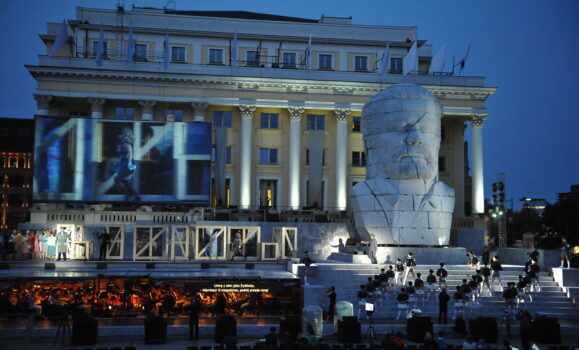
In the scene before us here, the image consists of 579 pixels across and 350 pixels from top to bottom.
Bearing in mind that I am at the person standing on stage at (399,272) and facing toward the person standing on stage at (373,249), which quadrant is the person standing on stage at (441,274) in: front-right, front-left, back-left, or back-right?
back-right

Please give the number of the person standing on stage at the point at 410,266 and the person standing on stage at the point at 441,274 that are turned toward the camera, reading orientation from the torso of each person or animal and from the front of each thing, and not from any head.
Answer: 2

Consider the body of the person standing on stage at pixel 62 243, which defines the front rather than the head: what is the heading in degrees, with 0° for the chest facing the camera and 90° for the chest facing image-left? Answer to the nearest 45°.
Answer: approximately 0°

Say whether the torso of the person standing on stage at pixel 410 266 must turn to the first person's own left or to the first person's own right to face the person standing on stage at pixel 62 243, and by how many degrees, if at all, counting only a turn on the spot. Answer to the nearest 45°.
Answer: approximately 90° to the first person's own right

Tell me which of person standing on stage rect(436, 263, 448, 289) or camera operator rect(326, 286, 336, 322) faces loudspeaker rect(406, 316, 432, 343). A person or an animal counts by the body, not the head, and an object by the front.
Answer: the person standing on stage

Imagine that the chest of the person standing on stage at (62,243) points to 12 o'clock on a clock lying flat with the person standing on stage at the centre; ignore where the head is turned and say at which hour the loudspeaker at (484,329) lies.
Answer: The loudspeaker is roughly at 11 o'clock from the person standing on stage.

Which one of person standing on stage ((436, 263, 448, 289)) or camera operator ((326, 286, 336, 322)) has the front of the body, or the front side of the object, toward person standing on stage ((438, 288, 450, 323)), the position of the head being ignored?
person standing on stage ((436, 263, 448, 289))
